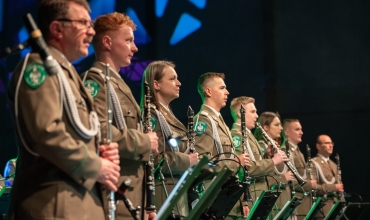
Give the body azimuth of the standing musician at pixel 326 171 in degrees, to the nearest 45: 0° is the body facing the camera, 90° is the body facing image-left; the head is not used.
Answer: approximately 315°

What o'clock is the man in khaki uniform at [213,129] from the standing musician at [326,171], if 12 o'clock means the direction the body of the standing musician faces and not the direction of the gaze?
The man in khaki uniform is roughly at 2 o'clock from the standing musician.

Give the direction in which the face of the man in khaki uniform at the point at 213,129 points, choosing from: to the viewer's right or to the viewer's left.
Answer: to the viewer's right

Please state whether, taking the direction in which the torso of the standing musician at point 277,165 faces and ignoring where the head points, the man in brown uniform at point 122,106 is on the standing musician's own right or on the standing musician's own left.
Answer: on the standing musician's own right

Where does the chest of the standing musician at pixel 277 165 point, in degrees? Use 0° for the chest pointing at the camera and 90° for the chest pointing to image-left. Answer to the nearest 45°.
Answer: approximately 315°

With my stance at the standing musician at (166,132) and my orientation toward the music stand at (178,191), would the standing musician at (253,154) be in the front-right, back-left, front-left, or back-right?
back-left

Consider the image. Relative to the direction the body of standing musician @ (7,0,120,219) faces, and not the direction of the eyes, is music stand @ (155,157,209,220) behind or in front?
in front

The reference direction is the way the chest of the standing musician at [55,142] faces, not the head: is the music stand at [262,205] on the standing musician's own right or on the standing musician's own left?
on the standing musician's own left

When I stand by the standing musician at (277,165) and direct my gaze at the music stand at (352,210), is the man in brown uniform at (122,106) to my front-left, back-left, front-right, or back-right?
back-right

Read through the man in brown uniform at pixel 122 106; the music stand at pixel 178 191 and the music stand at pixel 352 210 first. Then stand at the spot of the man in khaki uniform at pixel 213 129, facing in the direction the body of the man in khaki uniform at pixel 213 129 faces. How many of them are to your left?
1

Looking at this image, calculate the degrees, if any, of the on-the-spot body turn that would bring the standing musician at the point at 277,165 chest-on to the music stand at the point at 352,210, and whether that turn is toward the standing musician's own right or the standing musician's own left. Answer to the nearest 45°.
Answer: approximately 90° to the standing musician's own left

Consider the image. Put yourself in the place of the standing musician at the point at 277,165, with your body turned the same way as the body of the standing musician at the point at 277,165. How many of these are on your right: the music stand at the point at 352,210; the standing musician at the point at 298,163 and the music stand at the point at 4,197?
1
